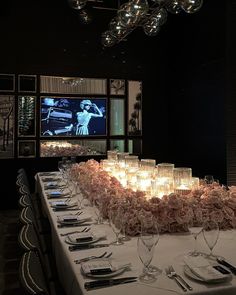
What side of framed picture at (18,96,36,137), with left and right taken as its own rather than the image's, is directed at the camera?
front

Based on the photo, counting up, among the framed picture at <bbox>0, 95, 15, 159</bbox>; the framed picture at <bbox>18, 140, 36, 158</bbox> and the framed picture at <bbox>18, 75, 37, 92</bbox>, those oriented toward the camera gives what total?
3

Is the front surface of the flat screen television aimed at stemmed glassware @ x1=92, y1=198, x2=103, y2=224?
yes

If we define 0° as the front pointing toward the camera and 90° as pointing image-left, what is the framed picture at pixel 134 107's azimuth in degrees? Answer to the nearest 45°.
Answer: approximately 0°

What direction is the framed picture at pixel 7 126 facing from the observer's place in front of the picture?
facing the viewer

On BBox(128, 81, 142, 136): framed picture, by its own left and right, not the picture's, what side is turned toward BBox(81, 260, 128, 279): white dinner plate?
front

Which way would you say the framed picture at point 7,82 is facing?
toward the camera

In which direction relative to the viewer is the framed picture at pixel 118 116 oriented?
toward the camera

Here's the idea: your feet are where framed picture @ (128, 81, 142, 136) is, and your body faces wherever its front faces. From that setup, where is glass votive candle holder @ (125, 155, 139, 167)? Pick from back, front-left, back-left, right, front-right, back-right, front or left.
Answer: front

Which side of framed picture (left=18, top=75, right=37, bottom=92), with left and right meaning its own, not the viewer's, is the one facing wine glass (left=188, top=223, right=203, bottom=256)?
front

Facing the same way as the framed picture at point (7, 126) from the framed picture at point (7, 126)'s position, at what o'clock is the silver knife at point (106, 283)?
The silver knife is roughly at 12 o'clock from the framed picture.

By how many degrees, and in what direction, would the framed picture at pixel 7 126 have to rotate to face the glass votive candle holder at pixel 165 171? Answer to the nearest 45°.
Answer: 0° — it already faces it
